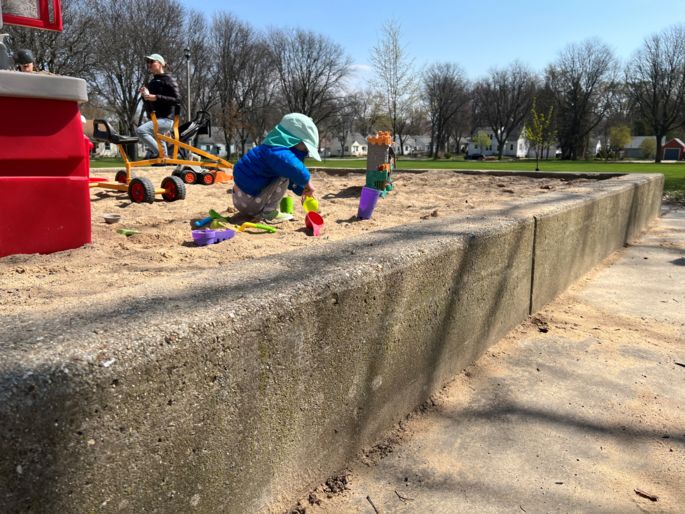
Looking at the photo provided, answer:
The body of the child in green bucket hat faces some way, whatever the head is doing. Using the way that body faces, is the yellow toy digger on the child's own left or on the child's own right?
on the child's own left

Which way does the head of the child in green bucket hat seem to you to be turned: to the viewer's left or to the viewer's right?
to the viewer's right

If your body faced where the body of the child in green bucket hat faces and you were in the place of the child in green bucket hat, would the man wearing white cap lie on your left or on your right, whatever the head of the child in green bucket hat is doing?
on your left

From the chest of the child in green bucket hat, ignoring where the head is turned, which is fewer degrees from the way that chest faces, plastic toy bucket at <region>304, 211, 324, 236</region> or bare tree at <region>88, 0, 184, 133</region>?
the plastic toy bucket

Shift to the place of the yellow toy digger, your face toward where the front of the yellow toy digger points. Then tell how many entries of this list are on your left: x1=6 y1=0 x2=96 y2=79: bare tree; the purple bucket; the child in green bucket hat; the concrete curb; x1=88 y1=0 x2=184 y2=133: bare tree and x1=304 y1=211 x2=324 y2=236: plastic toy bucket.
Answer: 2

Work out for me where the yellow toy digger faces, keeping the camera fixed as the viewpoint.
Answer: facing to the right of the viewer

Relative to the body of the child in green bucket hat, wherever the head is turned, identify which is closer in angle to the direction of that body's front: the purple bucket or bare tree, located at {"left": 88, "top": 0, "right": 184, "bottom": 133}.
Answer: the purple bucket

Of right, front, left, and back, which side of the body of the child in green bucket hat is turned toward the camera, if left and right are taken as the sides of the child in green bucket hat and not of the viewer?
right

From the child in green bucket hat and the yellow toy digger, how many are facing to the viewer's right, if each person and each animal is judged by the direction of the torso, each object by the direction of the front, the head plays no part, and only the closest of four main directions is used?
2
